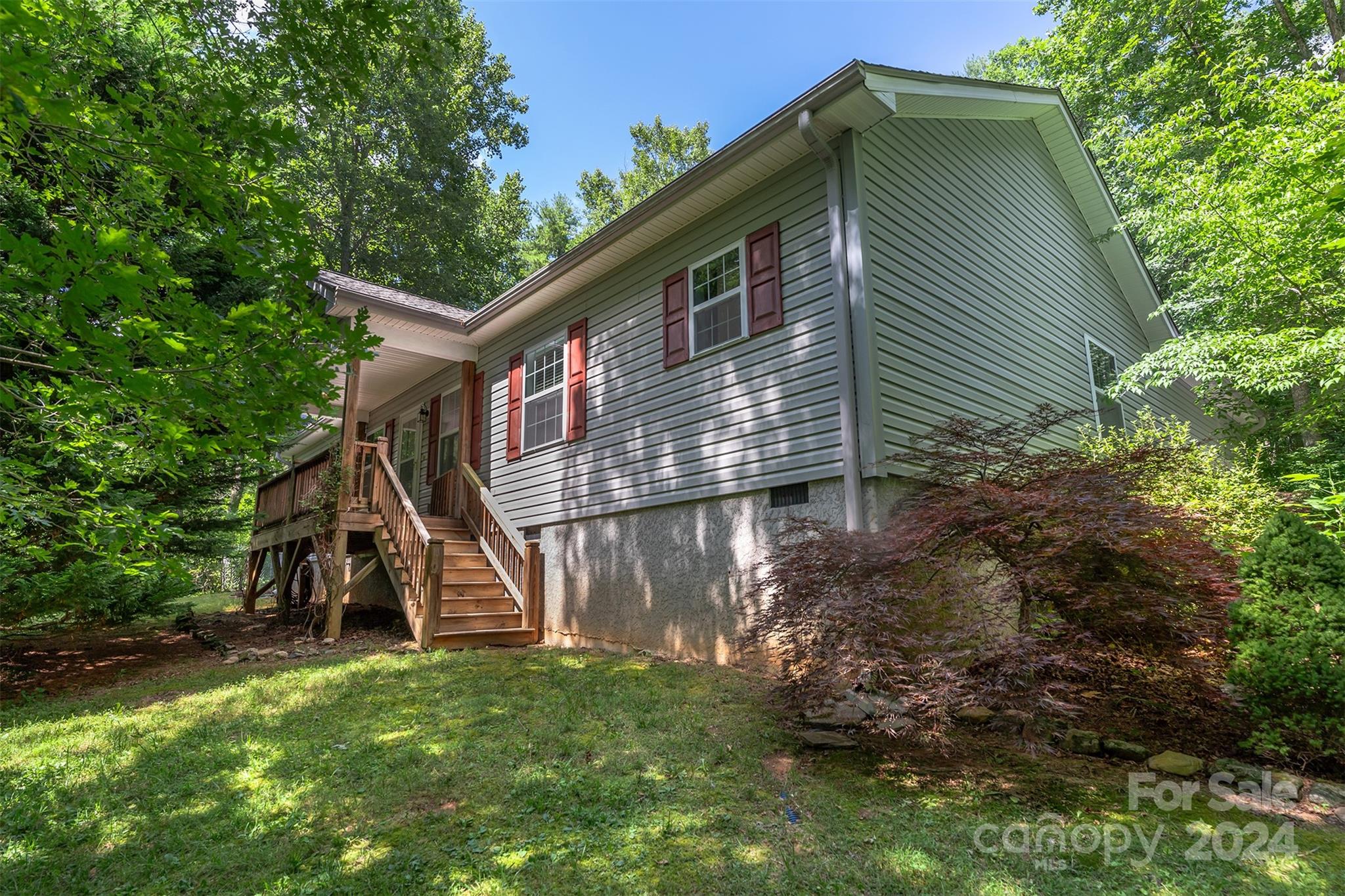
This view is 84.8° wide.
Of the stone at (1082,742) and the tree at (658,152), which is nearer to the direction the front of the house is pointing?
the stone

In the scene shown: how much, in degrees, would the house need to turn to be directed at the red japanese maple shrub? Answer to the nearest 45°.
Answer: approximately 90° to its left

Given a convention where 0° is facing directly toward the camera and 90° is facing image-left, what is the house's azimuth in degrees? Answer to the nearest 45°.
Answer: approximately 45°

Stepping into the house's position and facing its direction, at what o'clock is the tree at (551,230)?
The tree is roughly at 4 o'clock from the house.

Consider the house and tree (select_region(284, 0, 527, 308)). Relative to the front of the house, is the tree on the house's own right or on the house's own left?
on the house's own right

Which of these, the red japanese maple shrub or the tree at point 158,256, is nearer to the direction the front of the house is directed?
the tree

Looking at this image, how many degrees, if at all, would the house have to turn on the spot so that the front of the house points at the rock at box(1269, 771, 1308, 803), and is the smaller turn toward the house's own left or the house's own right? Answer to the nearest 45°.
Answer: approximately 90° to the house's own left

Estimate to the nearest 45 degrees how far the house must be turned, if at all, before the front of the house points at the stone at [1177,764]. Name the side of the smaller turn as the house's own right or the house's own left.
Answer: approximately 90° to the house's own left

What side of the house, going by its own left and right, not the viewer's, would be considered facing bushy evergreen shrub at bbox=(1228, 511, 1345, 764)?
left

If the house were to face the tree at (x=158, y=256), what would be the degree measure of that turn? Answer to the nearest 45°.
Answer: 0° — it already faces it

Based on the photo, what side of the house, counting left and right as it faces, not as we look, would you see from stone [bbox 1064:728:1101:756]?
left
